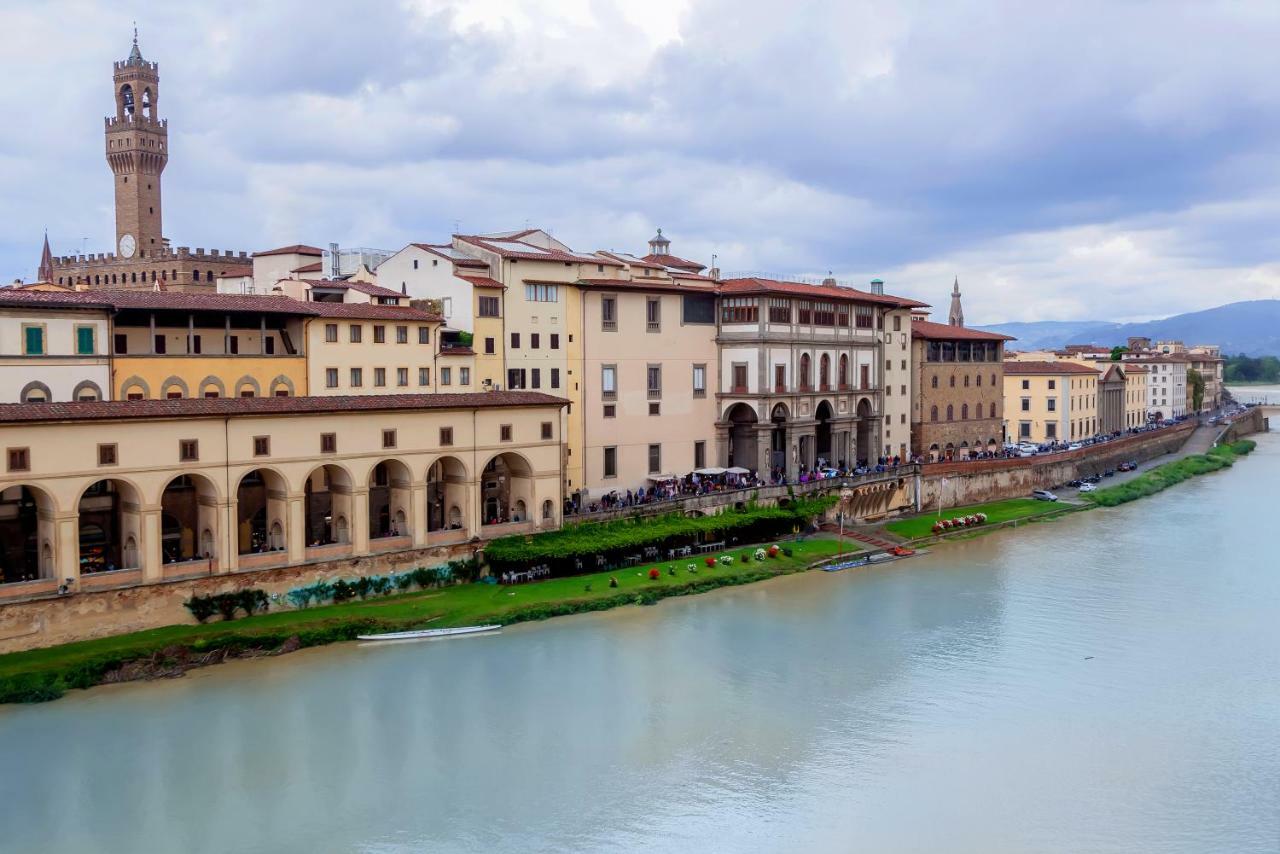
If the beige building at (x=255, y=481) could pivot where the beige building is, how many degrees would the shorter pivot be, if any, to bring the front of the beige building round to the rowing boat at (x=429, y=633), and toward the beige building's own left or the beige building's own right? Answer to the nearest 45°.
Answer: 0° — it already faces it

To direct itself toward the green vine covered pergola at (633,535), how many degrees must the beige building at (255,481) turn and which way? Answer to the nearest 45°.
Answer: approximately 45° to its left

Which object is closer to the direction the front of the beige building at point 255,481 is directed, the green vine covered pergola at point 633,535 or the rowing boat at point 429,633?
the rowing boat

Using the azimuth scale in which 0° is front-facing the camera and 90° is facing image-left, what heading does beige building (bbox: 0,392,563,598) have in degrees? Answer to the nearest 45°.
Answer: approximately 315°
